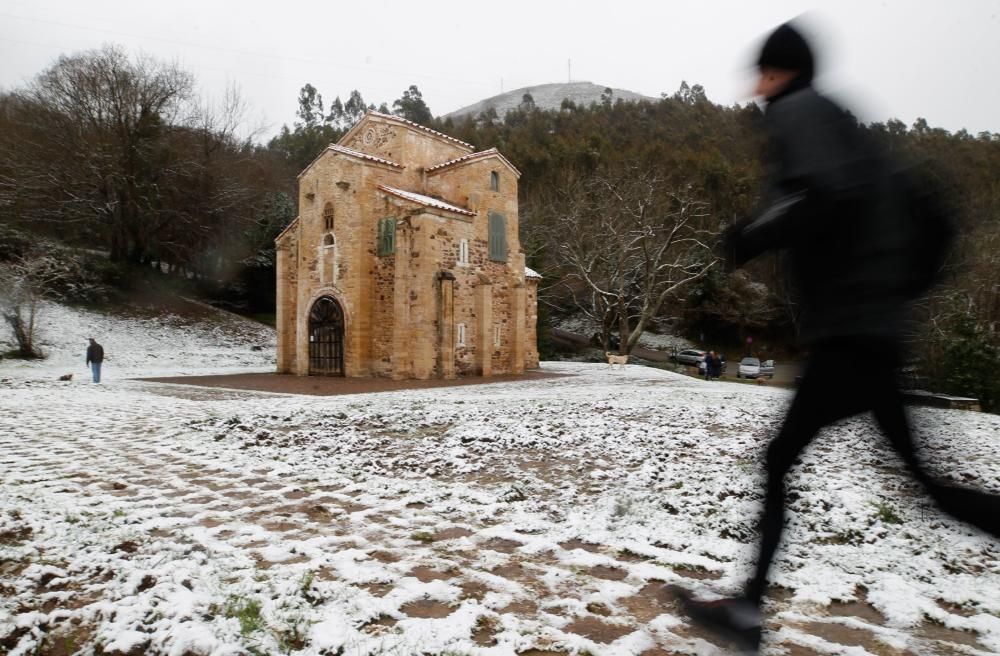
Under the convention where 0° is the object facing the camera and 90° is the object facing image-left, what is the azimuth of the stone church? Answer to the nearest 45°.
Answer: approximately 45°

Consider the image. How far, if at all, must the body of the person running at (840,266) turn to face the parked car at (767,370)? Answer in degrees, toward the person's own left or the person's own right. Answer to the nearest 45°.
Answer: approximately 90° to the person's own right

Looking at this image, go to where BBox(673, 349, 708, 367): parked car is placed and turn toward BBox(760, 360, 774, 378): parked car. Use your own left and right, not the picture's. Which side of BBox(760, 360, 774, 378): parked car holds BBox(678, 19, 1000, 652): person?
right

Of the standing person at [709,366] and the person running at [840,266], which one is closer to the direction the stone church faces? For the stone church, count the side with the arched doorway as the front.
the person running

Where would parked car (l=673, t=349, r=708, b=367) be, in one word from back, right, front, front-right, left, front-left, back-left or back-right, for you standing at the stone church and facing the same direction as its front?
back

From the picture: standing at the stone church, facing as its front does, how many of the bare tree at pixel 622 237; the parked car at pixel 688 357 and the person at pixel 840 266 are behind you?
2

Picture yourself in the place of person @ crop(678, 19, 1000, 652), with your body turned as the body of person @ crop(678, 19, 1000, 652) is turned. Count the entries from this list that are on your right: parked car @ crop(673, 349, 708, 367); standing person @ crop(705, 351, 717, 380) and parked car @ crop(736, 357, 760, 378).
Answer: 3

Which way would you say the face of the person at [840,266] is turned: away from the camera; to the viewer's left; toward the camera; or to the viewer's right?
to the viewer's left

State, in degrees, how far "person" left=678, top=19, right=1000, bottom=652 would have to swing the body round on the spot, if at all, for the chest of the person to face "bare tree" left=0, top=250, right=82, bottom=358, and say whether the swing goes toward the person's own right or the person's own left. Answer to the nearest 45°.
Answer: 0° — they already face it

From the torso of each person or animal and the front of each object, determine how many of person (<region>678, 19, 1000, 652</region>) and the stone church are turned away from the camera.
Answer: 0

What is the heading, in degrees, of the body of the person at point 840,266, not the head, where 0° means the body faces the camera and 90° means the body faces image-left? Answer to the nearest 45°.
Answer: approximately 90°

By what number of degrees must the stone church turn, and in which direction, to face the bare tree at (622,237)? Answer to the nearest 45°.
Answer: approximately 180°
